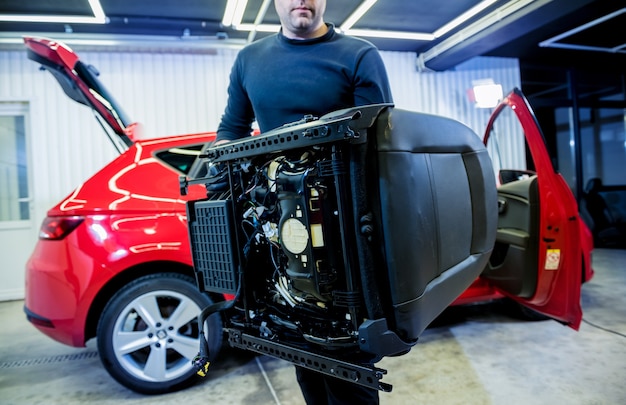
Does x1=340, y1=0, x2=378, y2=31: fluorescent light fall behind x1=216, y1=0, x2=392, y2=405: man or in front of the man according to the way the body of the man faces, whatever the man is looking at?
behind

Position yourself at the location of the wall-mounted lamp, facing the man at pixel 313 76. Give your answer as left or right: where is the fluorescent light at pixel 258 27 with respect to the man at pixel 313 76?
right

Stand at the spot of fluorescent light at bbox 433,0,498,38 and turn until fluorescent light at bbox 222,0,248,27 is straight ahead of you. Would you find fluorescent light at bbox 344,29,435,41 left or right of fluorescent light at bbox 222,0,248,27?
right

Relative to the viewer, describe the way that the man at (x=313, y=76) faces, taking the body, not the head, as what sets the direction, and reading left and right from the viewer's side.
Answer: facing the viewer

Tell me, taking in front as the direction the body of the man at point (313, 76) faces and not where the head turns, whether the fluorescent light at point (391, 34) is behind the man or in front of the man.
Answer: behind

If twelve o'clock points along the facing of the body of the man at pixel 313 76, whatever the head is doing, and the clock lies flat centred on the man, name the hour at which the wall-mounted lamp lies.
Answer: The wall-mounted lamp is roughly at 7 o'clock from the man.

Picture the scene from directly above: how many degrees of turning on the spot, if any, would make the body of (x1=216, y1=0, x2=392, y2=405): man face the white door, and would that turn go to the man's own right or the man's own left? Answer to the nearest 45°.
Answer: approximately 135° to the man's own right

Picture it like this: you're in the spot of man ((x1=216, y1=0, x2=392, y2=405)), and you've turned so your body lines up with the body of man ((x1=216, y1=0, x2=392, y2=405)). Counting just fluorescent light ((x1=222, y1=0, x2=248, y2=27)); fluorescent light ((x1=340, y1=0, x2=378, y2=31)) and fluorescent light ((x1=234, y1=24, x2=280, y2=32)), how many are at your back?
3

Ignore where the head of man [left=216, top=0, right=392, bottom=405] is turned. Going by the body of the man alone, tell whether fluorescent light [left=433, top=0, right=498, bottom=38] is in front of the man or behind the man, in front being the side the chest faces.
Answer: behind

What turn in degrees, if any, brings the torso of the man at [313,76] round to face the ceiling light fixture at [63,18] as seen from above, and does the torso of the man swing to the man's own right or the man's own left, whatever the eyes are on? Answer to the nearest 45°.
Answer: approximately 135° to the man's own right

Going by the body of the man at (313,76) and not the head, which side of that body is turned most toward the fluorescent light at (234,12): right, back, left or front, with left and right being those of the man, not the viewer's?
back
